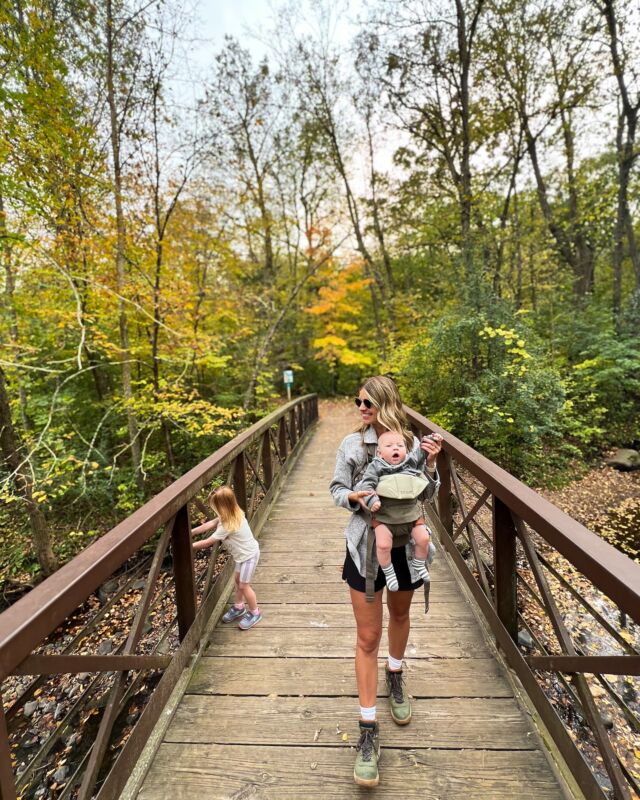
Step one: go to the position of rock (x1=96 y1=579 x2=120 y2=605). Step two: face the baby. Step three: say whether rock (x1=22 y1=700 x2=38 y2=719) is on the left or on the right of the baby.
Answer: right

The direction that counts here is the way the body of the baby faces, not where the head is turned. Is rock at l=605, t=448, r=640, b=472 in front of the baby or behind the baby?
behind

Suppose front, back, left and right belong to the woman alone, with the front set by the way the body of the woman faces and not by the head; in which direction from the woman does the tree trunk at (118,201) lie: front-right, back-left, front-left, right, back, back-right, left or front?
back-right

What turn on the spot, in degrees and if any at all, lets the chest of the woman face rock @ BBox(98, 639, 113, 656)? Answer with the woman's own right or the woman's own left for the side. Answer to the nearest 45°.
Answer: approximately 135° to the woman's own right

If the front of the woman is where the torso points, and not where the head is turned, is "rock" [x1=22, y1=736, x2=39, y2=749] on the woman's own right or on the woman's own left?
on the woman's own right

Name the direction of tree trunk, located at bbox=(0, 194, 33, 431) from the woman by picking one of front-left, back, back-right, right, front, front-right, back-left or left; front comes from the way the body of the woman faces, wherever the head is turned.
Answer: back-right

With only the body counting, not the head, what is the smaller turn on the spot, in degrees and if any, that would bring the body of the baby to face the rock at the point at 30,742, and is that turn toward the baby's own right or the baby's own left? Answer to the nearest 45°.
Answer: approximately 90° to the baby's own right

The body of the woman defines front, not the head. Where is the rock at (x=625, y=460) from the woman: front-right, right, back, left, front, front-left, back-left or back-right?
back-left

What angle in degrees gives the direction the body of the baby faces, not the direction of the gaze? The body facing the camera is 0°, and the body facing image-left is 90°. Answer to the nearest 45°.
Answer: approximately 0°

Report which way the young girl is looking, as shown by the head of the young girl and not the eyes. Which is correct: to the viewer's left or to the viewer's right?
to the viewer's left

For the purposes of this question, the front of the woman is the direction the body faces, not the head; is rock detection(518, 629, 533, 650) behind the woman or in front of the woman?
behind

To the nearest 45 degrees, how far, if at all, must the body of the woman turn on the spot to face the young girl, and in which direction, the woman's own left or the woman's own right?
approximately 135° to the woman's own right
